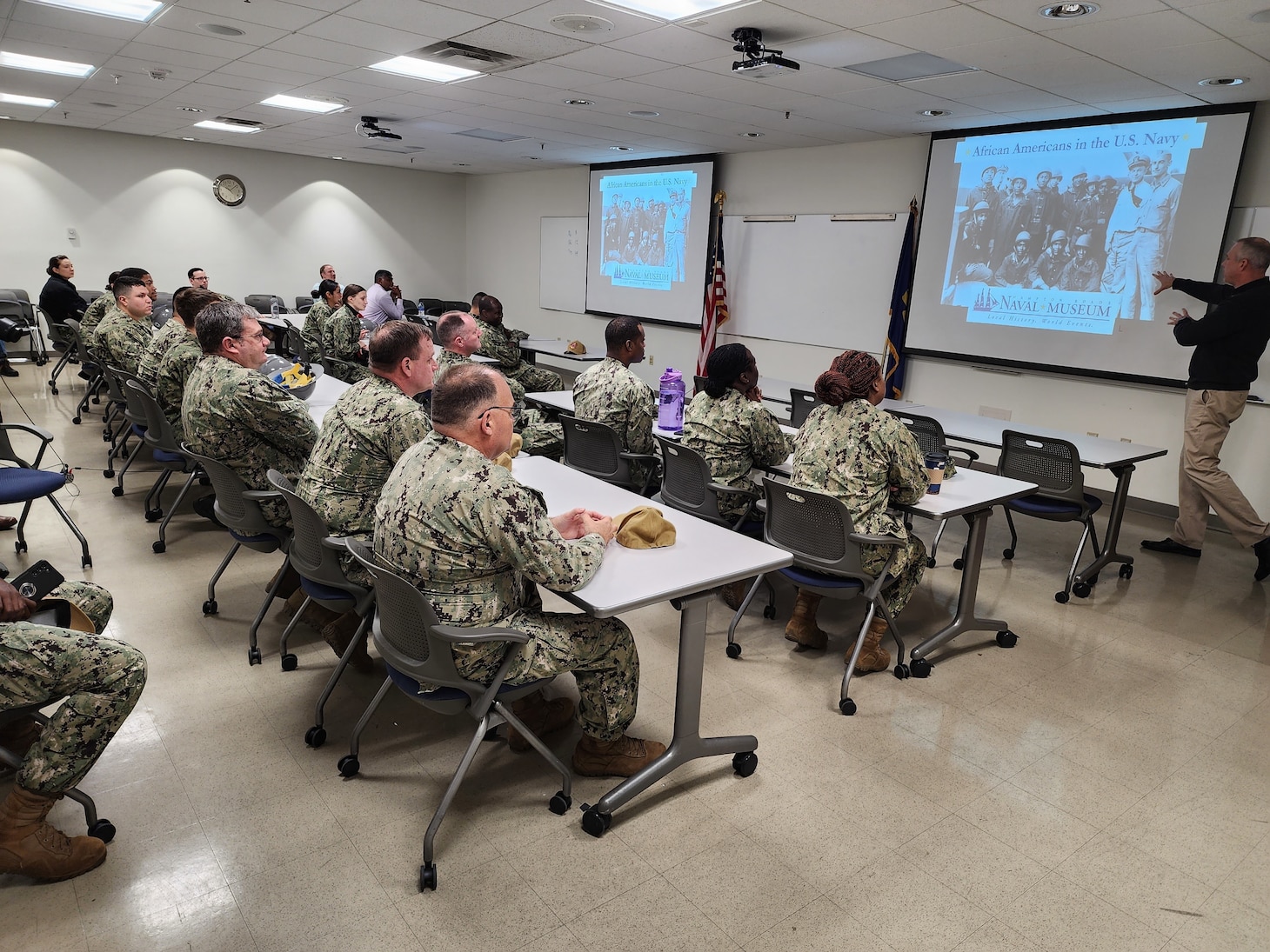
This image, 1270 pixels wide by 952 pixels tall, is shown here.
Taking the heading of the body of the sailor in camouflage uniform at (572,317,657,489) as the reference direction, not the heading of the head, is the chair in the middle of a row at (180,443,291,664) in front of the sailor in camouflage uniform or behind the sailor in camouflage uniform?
behind

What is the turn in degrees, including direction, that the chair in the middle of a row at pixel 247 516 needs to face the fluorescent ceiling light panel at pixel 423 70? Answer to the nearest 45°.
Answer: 0° — it already faces it

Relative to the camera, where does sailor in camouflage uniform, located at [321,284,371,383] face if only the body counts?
to the viewer's right

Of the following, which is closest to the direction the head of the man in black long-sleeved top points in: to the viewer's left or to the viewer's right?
to the viewer's left

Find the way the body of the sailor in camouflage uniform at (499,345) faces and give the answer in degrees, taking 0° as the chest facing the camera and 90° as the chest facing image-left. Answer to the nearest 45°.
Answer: approximately 270°

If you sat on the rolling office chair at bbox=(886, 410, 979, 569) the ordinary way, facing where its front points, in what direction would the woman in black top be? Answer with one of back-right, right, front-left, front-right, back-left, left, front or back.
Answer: back-left

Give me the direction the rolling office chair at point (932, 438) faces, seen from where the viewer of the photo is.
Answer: facing away from the viewer and to the right of the viewer

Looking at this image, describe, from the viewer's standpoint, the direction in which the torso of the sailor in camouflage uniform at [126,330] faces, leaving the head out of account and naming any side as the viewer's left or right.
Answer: facing to the right of the viewer

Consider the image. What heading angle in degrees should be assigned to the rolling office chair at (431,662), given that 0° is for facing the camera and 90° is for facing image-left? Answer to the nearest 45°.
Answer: approximately 225°

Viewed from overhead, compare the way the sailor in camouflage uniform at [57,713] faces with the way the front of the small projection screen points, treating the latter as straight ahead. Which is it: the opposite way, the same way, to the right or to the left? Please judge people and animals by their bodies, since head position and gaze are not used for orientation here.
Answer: the opposite way

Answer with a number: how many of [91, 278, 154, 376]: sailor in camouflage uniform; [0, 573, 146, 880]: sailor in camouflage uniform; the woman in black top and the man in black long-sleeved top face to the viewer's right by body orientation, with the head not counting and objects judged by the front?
3

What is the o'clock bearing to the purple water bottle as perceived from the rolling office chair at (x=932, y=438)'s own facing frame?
The purple water bottle is roughly at 7 o'clock from the rolling office chair.
